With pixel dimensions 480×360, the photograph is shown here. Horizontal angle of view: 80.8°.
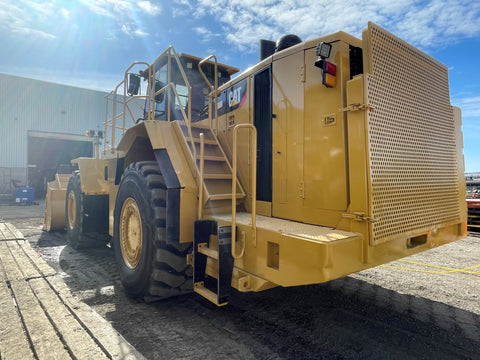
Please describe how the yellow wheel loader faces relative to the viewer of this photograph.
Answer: facing away from the viewer and to the left of the viewer

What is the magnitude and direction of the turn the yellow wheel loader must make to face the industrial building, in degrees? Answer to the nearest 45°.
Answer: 0° — it already faces it
